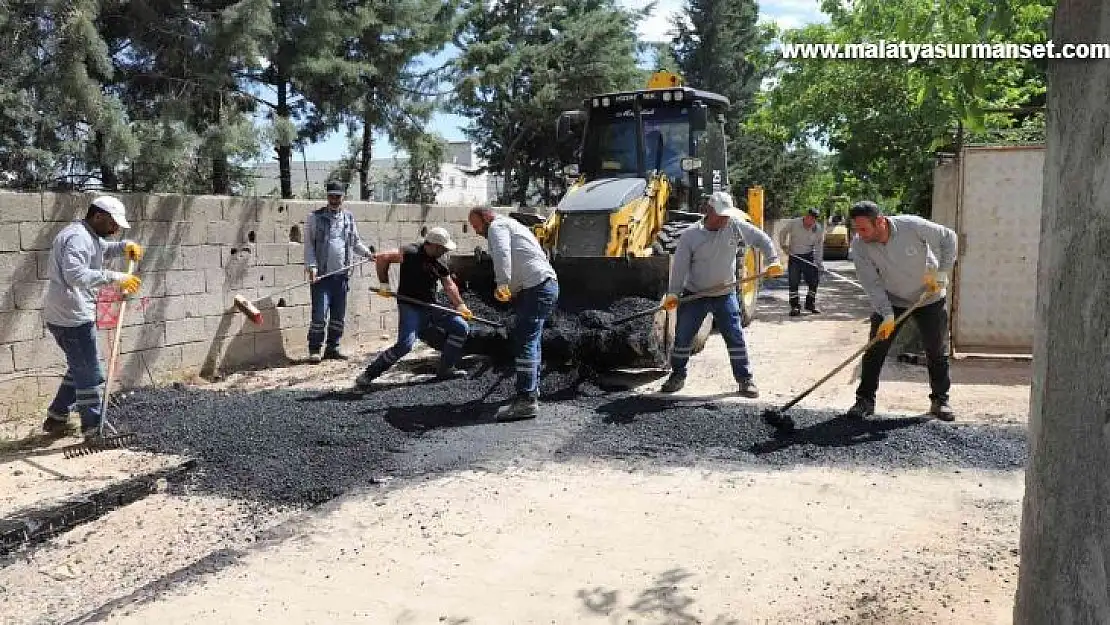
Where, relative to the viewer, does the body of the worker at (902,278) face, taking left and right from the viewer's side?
facing the viewer and to the left of the viewer

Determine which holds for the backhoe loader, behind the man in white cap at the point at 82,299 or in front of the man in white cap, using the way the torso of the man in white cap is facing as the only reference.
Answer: in front

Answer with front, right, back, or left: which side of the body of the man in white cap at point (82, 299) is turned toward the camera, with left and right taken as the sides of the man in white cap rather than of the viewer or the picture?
right

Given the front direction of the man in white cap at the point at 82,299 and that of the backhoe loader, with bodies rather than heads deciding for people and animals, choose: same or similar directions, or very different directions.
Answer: very different directions

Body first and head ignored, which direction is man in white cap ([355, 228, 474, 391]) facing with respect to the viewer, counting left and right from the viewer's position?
facing the viewer and to the right of the viewer

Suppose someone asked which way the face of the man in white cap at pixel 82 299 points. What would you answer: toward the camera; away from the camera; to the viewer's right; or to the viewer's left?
to the viewer's right

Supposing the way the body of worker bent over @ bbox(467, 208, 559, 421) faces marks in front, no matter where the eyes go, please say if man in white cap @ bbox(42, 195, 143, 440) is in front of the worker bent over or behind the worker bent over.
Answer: in front

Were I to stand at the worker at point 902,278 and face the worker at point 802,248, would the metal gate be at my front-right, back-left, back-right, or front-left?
front-right

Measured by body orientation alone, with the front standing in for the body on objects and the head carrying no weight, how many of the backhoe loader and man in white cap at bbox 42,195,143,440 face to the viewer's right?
1

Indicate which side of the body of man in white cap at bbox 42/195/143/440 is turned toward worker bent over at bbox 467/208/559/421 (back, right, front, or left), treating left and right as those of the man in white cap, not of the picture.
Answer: front

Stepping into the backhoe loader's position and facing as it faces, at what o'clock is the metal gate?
The metal gate is roughly at 8 o'clock from the backhoe loader.

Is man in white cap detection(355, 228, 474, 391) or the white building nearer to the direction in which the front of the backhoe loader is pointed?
the man in white cap

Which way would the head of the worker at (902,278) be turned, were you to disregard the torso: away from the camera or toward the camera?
toward the camera

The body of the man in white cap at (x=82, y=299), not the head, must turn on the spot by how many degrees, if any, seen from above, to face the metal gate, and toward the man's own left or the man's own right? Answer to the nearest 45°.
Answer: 0° — they already face it
